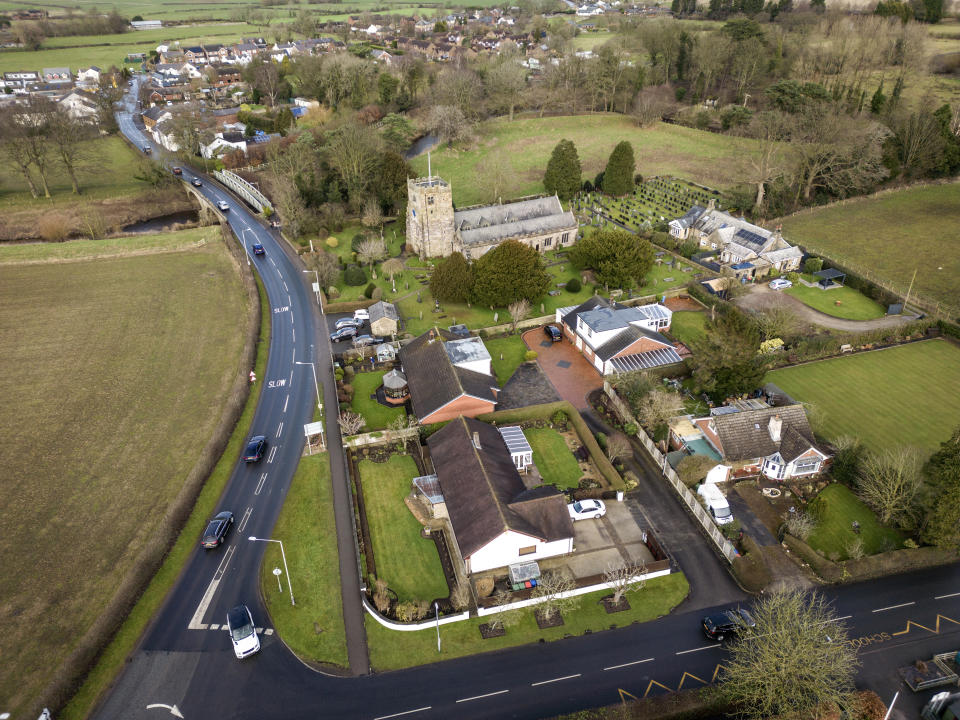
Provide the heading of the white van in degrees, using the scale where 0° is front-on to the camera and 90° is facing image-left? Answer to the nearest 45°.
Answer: approximately 315°

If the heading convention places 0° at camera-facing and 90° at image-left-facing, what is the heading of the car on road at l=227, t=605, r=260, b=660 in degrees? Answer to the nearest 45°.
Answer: approximately 0°

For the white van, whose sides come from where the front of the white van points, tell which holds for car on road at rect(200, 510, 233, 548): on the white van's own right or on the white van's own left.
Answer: on the white van's own right

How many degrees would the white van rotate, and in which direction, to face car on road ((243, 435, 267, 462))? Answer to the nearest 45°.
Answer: approximately 135° to its right

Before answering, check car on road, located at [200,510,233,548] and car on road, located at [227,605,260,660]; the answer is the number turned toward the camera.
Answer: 1

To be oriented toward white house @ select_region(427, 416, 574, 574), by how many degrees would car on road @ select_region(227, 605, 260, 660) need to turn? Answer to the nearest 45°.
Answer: approximately 90° to its left

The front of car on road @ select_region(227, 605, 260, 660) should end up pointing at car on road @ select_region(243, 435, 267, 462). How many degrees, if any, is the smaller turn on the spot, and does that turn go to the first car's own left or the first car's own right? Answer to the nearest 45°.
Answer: approximately 180°

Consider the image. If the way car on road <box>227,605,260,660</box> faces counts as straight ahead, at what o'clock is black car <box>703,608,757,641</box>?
The black car is roughly at 10 o'clock from the car on road.

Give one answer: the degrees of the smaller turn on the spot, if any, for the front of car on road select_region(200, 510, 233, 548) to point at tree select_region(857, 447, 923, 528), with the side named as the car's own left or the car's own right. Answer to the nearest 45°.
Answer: approximately 90° to the car's own right

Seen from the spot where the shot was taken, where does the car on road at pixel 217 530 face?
facing away from the viewer and to the right of the viewer
